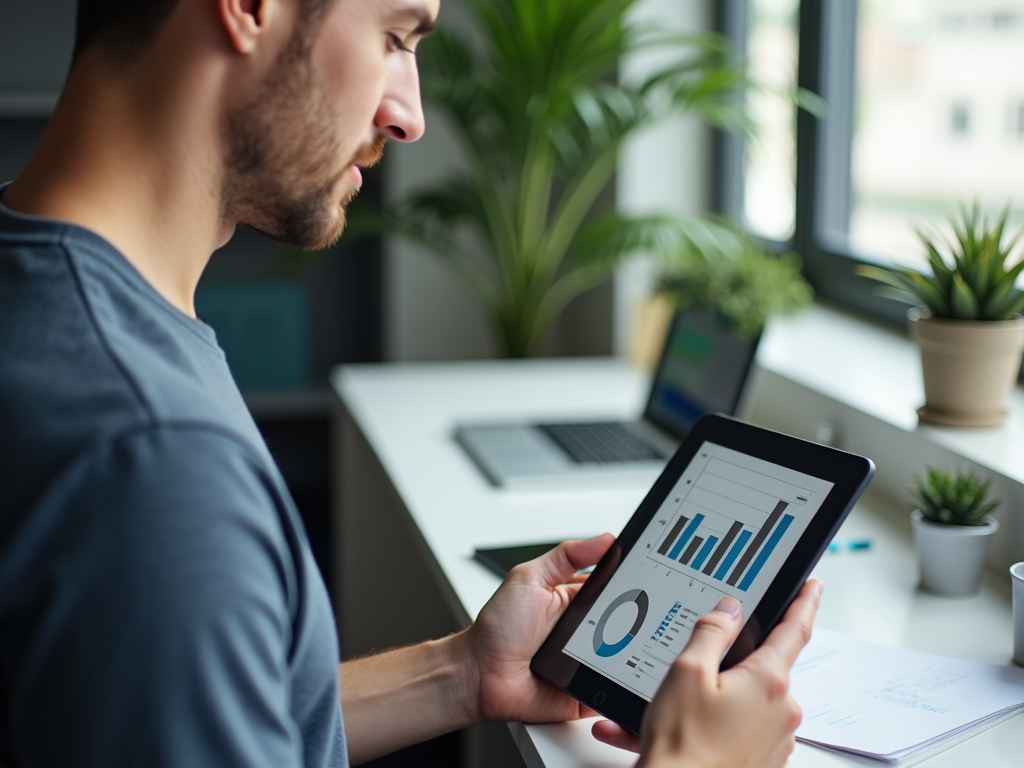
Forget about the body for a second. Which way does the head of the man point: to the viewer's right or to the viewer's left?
to the viewer's right

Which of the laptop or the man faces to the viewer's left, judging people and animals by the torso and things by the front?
the laptop

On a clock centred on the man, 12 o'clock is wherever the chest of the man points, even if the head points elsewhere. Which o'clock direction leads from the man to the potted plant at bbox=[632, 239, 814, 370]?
The potted plant is roughly at 10 o'clock from the man.

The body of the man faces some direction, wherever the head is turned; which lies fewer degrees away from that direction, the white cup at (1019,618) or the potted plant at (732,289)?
the white cup

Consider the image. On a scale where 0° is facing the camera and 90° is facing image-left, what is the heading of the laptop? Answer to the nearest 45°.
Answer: approximately 90°

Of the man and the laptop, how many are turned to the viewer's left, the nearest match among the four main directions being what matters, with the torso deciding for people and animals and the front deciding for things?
1

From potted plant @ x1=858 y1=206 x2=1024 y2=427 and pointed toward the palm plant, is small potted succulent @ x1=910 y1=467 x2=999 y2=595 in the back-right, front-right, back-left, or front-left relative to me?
back-left

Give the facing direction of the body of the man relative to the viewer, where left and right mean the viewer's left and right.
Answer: facing to the right of the viewer

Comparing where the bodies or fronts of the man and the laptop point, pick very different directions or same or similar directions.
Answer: very different directions

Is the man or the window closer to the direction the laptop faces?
the man
